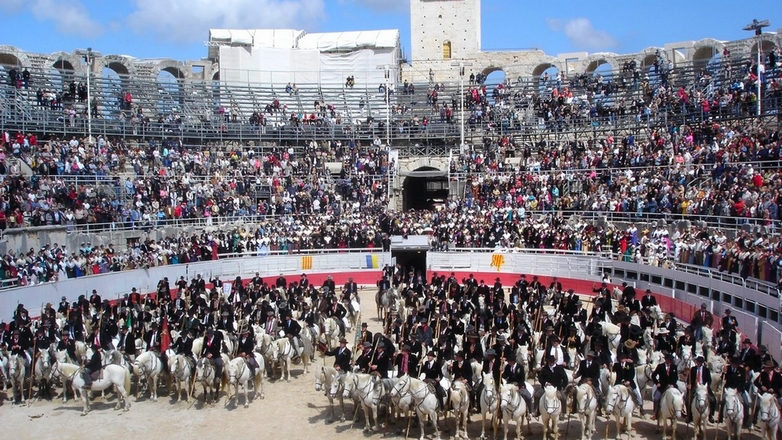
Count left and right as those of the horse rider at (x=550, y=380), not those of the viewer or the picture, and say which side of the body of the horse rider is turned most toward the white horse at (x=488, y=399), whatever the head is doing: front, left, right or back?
right

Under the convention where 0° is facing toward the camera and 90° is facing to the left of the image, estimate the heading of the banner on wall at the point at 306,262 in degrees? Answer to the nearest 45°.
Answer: approximately 0°

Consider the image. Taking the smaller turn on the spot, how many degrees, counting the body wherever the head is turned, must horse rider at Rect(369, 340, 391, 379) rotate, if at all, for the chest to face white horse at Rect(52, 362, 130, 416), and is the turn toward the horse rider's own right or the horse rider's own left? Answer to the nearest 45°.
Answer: approximately 45° to the horse rider's own right

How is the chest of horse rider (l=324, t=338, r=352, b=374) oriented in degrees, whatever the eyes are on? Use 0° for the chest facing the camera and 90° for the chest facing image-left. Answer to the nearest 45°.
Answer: approximately 45°

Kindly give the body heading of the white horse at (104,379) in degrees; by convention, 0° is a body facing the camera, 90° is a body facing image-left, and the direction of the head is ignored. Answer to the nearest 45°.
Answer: approximately 90°

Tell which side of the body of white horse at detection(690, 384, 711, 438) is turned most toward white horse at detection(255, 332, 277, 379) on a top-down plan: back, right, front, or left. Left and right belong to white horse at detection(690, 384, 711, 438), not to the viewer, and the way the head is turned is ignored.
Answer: right

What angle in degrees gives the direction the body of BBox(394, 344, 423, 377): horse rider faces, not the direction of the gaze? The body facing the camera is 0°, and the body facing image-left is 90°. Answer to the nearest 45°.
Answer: approximately 0°

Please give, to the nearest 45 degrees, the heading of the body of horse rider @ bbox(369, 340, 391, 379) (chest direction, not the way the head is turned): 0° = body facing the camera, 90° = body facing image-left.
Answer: approximately 45°
